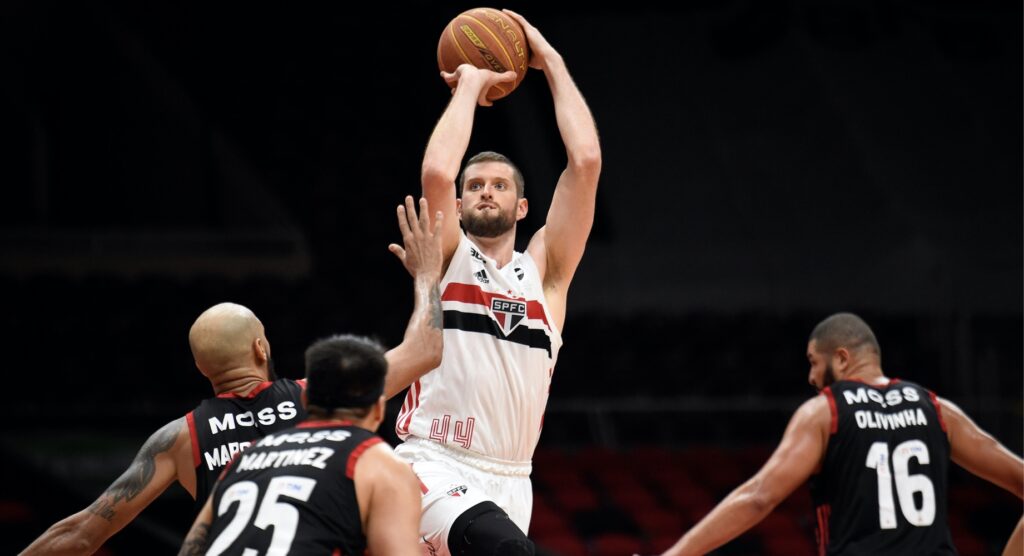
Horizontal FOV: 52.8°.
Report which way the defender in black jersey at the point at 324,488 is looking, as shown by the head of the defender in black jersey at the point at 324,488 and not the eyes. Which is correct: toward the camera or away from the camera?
away from the camera

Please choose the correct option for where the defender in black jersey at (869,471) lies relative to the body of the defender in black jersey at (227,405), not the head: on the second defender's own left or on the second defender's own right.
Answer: on the second defender's own right

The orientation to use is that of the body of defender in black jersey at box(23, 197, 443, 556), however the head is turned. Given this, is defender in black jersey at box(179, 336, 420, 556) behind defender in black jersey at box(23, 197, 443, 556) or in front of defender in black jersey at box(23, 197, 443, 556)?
behind

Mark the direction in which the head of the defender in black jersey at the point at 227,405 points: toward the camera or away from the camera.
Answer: away from the camera

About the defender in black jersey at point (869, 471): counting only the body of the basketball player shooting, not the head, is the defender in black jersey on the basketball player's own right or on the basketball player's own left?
on the basketball player's own left

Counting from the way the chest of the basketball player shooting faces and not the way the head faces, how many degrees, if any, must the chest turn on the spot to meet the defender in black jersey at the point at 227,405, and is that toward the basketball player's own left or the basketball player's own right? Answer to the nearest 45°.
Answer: approximately 90° to the basketball player's own right

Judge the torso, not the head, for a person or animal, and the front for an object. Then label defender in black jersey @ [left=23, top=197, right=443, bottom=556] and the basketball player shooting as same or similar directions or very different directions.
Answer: very different directions

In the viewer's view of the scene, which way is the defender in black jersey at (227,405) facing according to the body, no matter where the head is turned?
away from the camera

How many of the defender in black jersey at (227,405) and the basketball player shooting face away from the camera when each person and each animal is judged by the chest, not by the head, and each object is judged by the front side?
1
